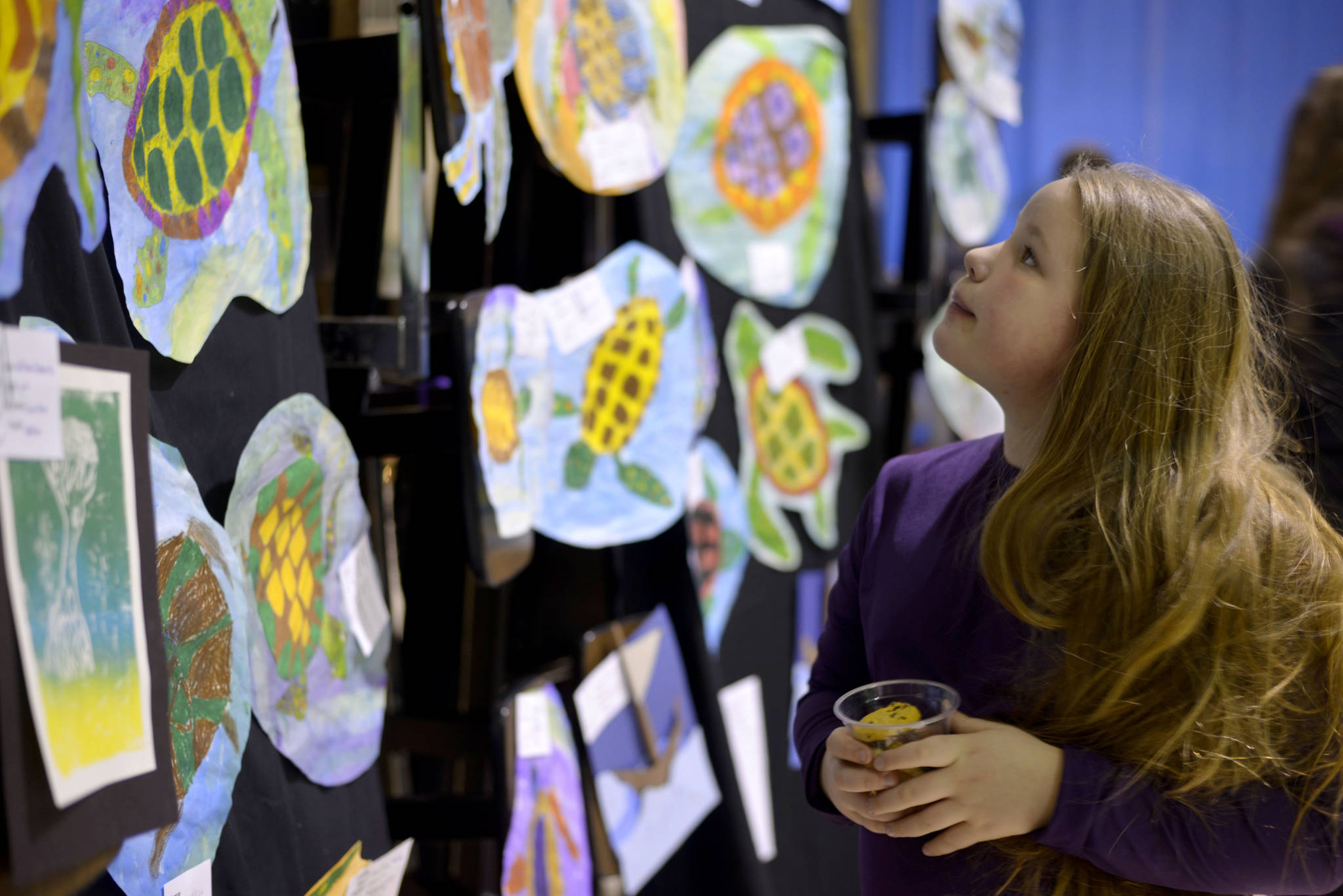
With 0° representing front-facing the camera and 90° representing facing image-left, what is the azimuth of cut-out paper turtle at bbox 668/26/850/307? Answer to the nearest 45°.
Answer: approximately 0°

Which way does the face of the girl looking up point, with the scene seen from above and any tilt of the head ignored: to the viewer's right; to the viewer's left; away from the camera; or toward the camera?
to the viewer's left

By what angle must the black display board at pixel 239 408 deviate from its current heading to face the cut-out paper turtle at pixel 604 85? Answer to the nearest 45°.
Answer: approximately 135° to its left

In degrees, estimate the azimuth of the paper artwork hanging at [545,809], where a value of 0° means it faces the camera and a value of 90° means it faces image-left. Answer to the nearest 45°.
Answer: approximately 0°
